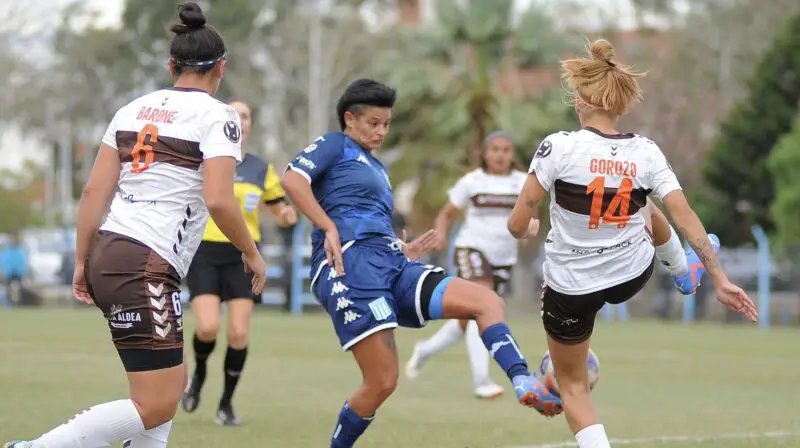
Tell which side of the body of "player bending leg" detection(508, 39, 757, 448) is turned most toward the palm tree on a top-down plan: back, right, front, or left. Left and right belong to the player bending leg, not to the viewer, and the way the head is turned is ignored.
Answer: front

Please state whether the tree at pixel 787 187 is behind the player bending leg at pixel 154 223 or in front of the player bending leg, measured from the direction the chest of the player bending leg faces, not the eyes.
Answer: in front

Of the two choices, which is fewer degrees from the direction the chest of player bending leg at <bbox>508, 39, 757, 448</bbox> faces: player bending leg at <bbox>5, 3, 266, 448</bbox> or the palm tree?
the palm tree

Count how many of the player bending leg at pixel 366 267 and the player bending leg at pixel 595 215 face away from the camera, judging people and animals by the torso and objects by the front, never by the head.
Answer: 1

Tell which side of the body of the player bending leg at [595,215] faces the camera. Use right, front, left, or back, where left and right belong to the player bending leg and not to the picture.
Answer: back

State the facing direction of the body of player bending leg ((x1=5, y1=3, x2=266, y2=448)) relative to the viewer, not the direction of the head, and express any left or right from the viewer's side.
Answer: facing away from the viewer and to the right of the viewer

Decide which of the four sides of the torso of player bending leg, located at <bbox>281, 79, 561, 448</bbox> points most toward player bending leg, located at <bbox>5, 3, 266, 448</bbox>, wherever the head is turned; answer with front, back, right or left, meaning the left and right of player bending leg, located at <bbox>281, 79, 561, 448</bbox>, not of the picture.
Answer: right

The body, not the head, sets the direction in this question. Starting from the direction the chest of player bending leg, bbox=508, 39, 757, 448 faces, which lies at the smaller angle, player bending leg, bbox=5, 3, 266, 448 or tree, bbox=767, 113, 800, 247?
the tree

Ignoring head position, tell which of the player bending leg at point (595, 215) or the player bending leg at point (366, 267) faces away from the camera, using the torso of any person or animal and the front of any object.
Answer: the player bending leg at point (595, 215)
